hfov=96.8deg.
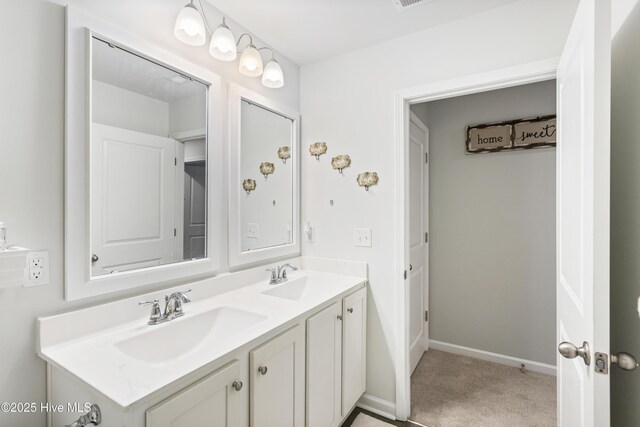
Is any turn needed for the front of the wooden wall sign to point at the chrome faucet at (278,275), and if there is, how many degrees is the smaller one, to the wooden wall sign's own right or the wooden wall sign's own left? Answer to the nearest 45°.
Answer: approximately 45° to the wooden wall sign's own right

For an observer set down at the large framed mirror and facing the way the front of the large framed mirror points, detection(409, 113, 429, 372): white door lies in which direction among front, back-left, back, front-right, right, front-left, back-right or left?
front-left

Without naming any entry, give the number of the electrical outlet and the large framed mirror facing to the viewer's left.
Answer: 0

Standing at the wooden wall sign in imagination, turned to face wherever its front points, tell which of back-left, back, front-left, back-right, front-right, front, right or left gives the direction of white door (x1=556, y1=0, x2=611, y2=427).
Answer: front

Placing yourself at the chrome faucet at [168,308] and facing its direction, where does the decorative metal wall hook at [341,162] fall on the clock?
The decorative metal wall hook is roughly at 10 o'clock from the chrome faucet.

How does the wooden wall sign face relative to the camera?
toward the camera

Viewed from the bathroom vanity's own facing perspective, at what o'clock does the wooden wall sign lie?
The wooden wall sign is roughly at 10 o'clock from the bathroom vanity.

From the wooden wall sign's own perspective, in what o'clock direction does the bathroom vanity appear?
The bathroom vanity is roughly at 1 o'clock from the wooden wall sign.
